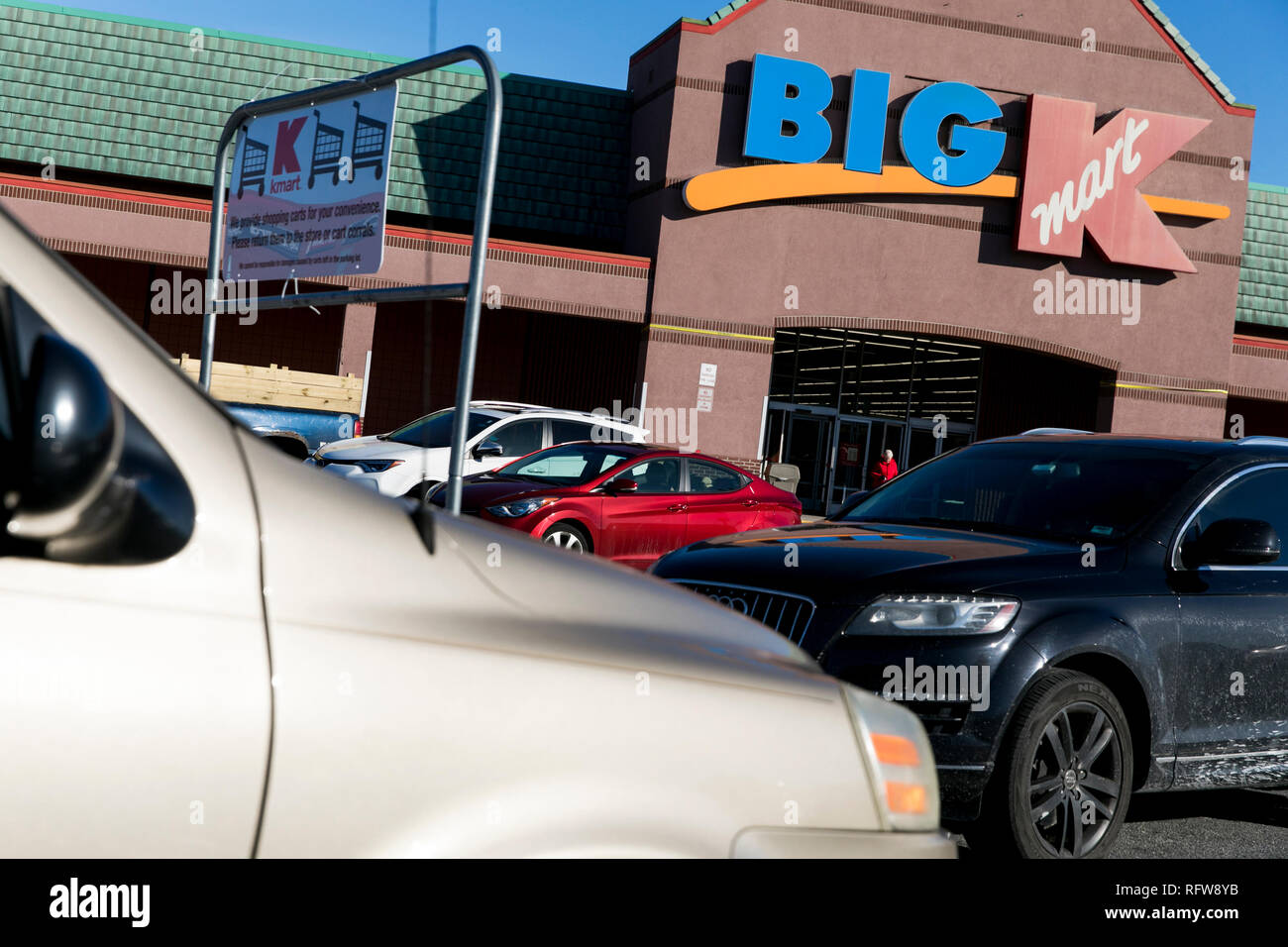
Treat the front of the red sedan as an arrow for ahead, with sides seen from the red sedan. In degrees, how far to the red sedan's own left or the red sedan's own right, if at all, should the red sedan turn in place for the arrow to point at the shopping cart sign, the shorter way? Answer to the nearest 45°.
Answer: approximately 45° to the red sedan's own left

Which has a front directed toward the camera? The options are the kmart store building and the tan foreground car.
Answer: the kmart store building

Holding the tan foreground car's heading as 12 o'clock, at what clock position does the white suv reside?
The white suv is roughly at 9 o'clock from the tan foreground car.

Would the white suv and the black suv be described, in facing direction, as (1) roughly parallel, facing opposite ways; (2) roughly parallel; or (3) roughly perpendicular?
roughly parallel

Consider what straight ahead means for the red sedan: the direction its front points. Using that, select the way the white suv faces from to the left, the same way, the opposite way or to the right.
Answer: the same way

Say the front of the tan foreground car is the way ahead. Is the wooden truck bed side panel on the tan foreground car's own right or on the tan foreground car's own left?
on the tan foreground car's own left

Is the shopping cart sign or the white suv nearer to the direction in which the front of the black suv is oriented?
the shopping cart sign

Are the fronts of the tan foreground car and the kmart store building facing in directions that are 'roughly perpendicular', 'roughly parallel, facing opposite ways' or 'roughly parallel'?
roughly perpendicular

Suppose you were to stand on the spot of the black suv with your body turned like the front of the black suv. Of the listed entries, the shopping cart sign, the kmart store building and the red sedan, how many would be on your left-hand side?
0

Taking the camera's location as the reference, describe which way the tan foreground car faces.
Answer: facing to the right of the viewer

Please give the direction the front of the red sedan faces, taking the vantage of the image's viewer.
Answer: facing the viewer and to the left of the viewer

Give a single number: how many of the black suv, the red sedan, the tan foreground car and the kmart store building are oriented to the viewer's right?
1

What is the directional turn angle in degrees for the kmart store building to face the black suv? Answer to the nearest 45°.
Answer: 0° — it already faces it

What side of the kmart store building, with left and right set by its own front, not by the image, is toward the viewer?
front

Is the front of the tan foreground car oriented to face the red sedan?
no

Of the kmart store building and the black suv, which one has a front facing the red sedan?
the kmart store building
